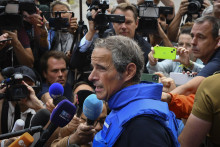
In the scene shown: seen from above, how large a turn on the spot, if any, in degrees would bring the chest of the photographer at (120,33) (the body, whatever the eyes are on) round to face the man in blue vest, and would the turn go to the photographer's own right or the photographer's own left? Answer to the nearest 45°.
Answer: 0° — they already face them

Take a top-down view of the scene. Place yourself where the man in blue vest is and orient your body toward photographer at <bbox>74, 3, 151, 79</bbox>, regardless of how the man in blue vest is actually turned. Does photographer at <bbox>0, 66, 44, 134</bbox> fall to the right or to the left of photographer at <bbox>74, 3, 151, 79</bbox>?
left

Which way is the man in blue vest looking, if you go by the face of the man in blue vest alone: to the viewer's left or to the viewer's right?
to the viewer's left

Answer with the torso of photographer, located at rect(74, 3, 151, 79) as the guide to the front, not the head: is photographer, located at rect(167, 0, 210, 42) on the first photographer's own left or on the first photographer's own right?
on the first photographer's own left

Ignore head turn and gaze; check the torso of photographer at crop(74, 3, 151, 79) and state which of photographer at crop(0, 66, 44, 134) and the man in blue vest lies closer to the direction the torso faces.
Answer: the man in blue vest

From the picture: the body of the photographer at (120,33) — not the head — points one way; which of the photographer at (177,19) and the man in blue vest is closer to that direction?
the man in blue vest

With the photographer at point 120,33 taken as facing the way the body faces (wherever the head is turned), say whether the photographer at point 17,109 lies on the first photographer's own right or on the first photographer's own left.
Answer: on the first photographer's own right

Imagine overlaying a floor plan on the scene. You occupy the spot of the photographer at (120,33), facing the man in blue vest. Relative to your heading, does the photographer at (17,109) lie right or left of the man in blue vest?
right
